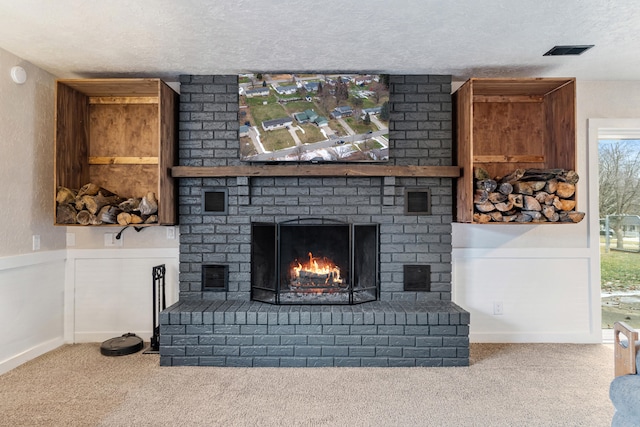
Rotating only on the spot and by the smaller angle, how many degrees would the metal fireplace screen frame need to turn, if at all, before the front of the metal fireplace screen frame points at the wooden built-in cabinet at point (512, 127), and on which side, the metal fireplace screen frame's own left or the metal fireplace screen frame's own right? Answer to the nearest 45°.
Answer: approximately 90° to the metal fireplace screen frame's own left

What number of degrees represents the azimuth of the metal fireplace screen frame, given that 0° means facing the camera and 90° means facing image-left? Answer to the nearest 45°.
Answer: approximately 0°

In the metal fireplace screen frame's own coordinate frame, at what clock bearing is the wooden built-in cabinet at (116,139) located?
The wooden built-in cabinet is roughly at 3 o'clock from the metal fireplace screen frame.

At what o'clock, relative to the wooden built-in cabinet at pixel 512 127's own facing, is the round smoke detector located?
The round smoke detector is roughly at 2 o'clock from the wooden built-in cabinet.

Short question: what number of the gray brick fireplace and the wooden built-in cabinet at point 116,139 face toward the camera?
2

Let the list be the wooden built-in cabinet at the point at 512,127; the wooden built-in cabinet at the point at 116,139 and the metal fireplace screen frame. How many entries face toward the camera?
3

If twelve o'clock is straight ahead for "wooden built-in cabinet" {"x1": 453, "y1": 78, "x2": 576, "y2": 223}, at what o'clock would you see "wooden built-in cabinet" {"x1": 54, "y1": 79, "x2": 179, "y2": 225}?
"wooden built-in cabinet" {"x1": 54, "y1": 79, "x2": 179, "y2": 225} is roughly at 2 o'clock from "wooden built-in cabinet" {"x1": 453, "y1": 78, "x2": 576, "y2": 223}.

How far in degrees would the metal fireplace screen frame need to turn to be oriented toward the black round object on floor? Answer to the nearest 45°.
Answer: approximately 90° to its right

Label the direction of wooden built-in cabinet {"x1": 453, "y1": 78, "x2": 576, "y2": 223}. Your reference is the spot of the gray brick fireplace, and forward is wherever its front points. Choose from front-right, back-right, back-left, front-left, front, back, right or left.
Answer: left

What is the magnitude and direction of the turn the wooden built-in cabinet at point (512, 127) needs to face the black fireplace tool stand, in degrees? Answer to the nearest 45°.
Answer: approximately 45° to its right
